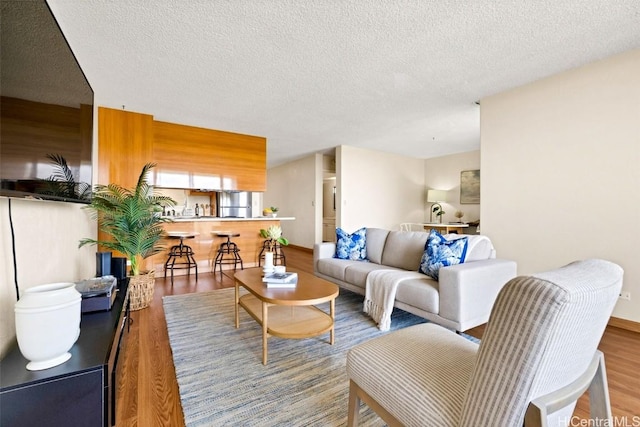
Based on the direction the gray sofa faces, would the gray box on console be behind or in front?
in front

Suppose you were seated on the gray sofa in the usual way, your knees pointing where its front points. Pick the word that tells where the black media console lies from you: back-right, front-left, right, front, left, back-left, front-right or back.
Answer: front

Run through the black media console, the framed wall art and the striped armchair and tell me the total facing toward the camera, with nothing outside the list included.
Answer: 1

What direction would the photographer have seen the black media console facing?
facing to the right of the viewer

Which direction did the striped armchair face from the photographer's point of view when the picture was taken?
facing away from the viewer and to the left of the viewer

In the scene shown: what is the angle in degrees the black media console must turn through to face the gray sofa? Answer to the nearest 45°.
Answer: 0° — it already faces it

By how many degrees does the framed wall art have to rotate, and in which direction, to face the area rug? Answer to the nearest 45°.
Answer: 0° — it already faces it

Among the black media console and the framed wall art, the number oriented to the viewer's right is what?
1

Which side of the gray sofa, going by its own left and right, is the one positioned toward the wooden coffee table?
front

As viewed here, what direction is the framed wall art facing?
toward the camera

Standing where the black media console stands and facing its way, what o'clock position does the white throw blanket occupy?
The white throw blanket is roughly at 12 o'clock from the black media console.

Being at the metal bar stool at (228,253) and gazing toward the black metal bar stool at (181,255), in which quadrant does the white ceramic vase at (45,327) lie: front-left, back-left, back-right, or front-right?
front-left

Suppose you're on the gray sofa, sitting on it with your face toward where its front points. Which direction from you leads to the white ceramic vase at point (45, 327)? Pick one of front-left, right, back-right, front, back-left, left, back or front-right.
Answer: front
